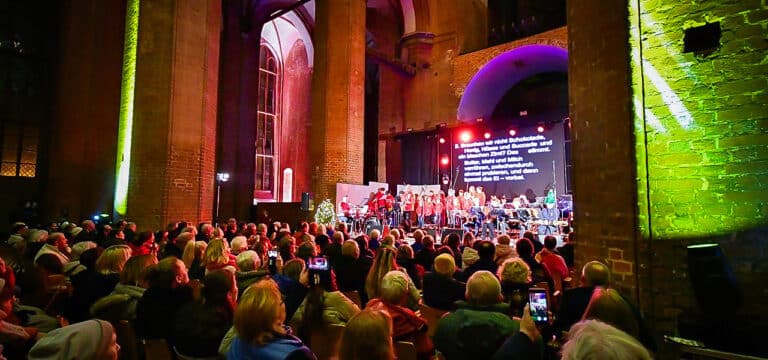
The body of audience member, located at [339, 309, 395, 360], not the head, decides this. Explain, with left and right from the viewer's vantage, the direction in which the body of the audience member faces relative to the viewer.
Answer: facing away from the viewer and to the right of the viewer

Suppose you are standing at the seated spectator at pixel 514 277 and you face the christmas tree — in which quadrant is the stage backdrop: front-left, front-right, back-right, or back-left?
front-right

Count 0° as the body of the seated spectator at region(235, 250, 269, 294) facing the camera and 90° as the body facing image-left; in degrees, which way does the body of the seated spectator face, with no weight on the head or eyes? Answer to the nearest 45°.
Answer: approximately 225°

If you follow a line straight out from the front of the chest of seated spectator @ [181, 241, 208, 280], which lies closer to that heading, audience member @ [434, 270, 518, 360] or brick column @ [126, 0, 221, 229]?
the brick column

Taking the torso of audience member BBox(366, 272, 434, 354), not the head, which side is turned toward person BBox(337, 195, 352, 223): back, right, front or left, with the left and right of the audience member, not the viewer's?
front

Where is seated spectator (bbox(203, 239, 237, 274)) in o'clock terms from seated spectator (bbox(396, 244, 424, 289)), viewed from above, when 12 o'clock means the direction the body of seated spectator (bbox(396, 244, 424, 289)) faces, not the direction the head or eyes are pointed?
seated spectator (bbox(203, 239, 237, 274)) is roughly at 8 o'clock from seated spectator (bbox(396, 244, 424, 289)).

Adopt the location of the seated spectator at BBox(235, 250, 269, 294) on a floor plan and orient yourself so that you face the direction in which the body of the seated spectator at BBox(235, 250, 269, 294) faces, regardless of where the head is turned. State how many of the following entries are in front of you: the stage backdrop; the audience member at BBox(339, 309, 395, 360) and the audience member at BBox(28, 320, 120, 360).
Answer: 1

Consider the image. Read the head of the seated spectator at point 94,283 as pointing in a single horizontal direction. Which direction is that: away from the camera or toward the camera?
away from the camera

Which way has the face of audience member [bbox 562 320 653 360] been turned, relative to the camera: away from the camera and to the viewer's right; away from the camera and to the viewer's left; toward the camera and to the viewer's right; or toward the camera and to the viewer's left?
away from the camera and to the viewer's left

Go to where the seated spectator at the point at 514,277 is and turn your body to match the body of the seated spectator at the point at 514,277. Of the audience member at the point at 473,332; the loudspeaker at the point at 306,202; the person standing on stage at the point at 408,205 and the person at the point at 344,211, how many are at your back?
1

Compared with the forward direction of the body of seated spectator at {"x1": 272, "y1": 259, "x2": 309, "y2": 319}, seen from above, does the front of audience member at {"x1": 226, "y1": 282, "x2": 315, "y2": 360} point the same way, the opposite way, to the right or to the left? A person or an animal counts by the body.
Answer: the same way

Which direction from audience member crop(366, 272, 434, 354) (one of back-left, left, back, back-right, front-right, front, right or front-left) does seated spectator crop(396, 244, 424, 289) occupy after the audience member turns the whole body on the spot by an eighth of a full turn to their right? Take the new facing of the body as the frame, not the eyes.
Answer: front-left

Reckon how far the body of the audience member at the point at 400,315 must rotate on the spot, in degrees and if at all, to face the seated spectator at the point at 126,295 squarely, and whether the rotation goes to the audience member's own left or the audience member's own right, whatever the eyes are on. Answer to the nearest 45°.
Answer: approximately 90° to the audience member's own left

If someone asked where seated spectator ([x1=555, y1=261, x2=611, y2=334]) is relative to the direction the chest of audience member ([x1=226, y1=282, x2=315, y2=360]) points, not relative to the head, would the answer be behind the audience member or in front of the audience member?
in front

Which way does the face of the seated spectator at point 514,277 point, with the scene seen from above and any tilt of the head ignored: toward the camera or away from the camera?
away from the camera

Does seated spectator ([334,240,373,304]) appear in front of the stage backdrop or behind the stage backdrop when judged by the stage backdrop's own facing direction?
in front

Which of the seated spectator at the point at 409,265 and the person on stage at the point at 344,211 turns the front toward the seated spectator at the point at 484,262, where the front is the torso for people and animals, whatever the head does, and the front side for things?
the person on stage

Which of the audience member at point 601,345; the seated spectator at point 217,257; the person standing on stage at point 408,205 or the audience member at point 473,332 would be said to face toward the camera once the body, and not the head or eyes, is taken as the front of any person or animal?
the person standing on stage

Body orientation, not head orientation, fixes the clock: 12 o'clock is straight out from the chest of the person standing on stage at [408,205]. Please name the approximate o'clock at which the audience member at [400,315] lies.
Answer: The audience member is roughly at 12 o'clock from the person standing on stage.

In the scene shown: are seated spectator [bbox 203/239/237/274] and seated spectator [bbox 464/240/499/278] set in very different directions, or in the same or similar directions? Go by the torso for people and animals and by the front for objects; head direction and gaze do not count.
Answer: same or similar directions
